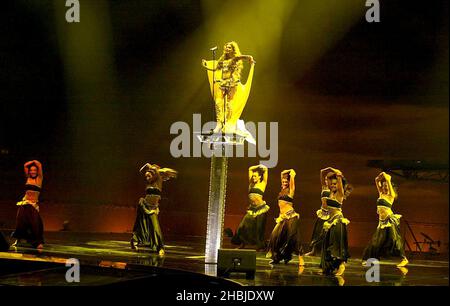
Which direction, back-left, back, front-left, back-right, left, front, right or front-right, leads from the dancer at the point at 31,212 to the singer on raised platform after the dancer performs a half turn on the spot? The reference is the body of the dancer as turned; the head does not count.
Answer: back-right

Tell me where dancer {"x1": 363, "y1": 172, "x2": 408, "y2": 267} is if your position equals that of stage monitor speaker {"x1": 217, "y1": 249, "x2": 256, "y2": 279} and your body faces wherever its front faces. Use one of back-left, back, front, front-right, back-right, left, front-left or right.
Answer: front-right

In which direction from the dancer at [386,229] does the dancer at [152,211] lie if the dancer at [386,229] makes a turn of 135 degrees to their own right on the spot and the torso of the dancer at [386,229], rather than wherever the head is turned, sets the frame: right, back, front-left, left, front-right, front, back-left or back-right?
left

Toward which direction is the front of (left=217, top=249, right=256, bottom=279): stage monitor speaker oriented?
away from the camera

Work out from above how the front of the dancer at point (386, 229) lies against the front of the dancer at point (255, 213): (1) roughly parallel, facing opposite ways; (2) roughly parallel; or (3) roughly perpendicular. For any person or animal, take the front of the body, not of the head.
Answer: roughly parallel

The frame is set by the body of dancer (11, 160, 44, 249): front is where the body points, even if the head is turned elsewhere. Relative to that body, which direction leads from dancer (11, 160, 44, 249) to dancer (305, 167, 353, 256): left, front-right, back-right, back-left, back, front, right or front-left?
front-left

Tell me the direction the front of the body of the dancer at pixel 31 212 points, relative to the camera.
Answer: toward the camera

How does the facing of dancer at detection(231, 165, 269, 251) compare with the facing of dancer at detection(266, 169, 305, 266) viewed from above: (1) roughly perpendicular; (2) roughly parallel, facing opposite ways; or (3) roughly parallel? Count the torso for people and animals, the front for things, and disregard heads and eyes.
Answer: roughly parallel

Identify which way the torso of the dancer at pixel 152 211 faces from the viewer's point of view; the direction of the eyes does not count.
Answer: toward the camera

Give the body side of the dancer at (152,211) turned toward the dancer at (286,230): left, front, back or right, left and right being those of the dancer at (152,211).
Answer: left

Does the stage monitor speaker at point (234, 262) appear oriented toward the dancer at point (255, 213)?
yes

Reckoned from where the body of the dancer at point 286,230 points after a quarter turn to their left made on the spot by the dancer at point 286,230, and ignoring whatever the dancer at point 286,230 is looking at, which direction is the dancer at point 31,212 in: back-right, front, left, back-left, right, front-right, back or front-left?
back-right

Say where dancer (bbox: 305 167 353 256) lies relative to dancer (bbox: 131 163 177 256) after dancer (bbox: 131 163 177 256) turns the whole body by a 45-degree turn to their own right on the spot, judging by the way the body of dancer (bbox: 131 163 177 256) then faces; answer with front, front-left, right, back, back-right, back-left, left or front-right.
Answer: left
